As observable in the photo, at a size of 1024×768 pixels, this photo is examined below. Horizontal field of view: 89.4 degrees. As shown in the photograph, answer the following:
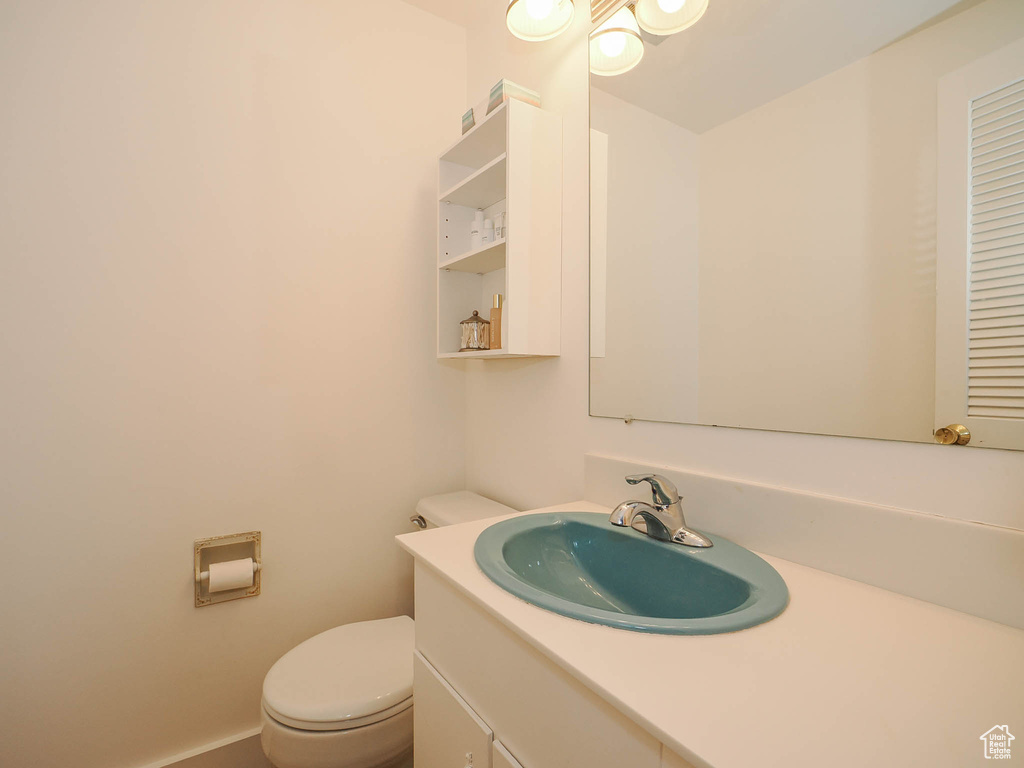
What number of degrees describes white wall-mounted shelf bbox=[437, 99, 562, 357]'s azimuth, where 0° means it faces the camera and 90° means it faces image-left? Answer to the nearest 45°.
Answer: approximately 45°

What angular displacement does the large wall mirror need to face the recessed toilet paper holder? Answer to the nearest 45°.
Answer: approximately 45° to its right

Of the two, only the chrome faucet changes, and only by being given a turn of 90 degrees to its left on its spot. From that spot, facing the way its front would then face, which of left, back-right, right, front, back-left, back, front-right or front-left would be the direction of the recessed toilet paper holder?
back-right

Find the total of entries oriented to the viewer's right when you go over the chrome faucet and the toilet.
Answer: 0

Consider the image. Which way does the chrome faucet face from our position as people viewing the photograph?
facing the viewer and to the left of the viewer
